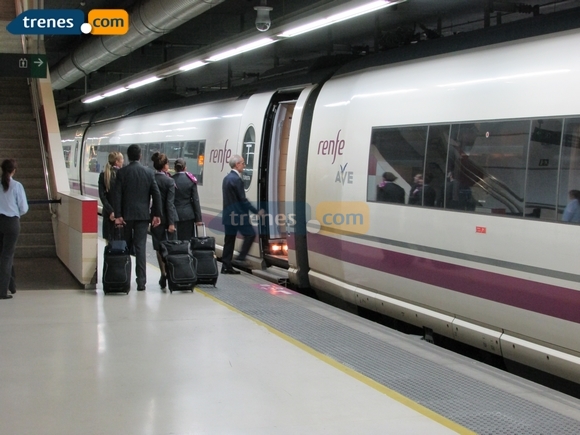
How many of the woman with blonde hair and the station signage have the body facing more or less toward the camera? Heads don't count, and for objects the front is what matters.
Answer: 1

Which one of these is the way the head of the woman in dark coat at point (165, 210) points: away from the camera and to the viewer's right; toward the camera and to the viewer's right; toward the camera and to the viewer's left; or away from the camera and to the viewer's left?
away from the camera and to the viewer's right

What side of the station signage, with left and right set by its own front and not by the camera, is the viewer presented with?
front

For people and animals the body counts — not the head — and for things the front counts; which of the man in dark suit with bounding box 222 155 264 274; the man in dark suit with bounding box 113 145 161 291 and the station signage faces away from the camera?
the man in dark suit with bounding box 113 145 161 291

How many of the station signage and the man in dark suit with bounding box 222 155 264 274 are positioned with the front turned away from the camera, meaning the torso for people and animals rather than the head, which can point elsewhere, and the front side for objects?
0

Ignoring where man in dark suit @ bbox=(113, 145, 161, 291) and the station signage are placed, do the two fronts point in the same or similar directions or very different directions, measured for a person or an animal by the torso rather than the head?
very different directions

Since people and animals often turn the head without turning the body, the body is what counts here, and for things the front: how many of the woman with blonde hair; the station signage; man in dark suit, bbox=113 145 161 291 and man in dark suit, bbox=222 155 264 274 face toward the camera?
1

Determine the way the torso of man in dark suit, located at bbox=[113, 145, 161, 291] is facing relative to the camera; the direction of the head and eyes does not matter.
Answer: away from the camera

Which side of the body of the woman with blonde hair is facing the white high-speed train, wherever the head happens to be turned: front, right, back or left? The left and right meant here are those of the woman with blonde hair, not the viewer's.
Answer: right

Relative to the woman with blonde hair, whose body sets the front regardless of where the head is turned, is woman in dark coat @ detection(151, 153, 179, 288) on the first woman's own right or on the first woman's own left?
on the first woman's own right

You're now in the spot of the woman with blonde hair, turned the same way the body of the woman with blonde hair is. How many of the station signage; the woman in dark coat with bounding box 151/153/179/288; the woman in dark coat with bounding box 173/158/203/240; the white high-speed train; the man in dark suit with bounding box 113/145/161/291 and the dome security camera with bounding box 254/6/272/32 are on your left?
1
